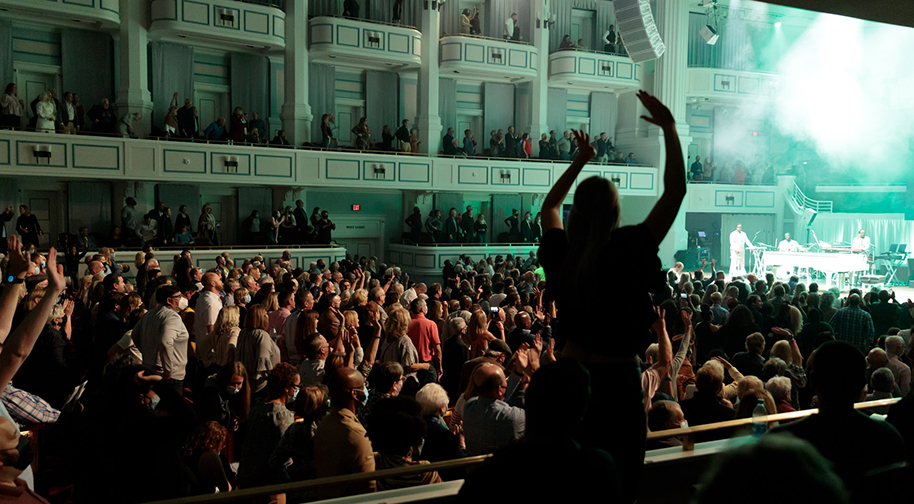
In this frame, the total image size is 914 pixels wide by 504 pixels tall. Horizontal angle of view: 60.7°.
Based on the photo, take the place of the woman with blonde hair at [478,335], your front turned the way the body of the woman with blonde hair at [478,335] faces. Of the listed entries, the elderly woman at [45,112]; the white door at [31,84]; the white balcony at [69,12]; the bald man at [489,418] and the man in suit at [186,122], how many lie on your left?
4

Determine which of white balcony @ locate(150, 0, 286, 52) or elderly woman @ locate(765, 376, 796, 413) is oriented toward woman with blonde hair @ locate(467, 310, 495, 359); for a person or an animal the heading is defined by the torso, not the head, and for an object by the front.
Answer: the white balcony

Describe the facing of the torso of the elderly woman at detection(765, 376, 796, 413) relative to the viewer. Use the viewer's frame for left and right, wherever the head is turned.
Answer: facing away from the viewer and to the right of the viewer

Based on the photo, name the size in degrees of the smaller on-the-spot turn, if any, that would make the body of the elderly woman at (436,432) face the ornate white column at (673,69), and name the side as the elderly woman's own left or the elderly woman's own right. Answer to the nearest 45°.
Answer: approximately 45° to the elderly woman's own left

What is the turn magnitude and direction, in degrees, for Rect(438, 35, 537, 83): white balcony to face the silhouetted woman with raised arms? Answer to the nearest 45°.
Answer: approximately 45° to its right

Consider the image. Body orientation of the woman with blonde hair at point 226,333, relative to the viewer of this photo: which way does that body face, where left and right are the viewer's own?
facing away from the viewer and to the right of the viewer

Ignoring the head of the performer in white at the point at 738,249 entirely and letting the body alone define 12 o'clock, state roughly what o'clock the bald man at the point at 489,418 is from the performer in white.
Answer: The bald man is roughly at 12 o'clock from the performer in white.

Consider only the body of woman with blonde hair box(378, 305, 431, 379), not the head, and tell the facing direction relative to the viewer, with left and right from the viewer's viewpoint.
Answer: facing away from the viewer and to the right of the viewer

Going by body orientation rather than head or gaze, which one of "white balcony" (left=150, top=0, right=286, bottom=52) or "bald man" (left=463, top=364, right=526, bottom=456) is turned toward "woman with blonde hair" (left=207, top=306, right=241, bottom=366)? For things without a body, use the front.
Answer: the white balcony

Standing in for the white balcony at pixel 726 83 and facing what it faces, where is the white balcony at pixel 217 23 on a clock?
the white balcony at pixel 217 23 is roughly at 3 o'clock from the white balcony at pixel 726 83.

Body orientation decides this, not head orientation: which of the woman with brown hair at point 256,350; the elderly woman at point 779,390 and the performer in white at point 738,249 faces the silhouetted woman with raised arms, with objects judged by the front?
the performer in white

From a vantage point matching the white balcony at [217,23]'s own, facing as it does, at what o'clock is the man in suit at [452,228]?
The man in suit is roughly at 9 o'clock from the white balcony.

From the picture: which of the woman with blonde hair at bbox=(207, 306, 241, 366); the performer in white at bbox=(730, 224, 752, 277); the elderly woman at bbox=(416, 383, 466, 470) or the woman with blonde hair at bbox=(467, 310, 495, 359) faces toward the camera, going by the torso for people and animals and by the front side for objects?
the performer in white

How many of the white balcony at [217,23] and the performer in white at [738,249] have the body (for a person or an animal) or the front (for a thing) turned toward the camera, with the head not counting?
2

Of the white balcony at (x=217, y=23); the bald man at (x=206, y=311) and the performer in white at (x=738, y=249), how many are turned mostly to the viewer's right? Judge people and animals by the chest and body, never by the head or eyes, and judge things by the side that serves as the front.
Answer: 1

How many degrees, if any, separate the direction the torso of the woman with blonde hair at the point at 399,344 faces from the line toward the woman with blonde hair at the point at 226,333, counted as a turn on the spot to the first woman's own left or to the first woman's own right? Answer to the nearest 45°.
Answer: approximately 135° to the first woman's own left

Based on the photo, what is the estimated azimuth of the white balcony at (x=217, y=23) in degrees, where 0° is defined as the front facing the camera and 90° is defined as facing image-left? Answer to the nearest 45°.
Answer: approximately 0°
